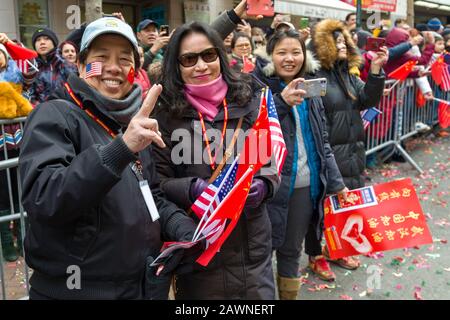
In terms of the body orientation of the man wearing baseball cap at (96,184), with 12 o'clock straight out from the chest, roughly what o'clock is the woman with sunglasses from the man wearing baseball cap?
The woman with sunglasses is roughly at 9 o'clock from the man wearing baseball cap.

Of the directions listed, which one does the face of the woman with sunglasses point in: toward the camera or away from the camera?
toward the camera

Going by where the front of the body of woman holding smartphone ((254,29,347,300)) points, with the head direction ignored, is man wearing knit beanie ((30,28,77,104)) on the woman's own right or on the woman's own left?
on the woman's own right

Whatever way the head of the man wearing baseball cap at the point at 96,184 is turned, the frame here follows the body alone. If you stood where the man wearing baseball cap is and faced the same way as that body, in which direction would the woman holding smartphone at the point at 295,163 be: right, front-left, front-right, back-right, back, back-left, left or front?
left

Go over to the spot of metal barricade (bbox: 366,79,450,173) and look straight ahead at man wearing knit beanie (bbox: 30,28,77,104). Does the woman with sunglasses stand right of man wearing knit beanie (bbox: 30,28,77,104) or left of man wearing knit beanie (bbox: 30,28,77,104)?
left

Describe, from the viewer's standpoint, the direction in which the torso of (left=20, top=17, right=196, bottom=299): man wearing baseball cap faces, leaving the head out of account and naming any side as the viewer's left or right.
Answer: facing the viewer and to the right of the viewer

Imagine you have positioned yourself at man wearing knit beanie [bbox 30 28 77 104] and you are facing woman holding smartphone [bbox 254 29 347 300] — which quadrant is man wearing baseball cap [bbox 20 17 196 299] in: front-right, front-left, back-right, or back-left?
front-right

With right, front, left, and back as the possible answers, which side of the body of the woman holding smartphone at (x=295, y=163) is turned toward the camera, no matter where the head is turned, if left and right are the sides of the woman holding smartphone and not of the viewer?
front

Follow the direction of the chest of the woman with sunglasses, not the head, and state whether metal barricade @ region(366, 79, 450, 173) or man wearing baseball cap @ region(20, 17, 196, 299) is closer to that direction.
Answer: the man wearing baseball cap

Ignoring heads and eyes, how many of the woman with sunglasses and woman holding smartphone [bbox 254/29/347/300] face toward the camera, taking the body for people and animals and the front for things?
2

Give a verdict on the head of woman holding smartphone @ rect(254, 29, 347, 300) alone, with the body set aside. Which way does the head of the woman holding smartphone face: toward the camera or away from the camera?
toward the camera
